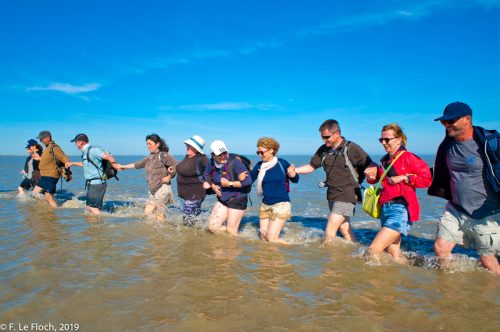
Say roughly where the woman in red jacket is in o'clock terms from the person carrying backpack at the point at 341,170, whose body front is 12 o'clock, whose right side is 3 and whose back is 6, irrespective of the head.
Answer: The woman in red jacket is roughly at 9 o'clock from the person carrying backpack.

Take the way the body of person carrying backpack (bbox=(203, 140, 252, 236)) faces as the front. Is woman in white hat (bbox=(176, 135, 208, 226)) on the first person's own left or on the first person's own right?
on the first person's own right

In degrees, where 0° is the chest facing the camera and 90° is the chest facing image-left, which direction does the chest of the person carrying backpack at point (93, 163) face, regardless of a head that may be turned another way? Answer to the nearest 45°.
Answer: approximately 90°

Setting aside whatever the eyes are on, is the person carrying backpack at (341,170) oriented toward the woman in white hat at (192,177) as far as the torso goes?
no

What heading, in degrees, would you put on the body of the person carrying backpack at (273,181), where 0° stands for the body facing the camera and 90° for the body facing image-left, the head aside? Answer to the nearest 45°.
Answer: approximately 45°

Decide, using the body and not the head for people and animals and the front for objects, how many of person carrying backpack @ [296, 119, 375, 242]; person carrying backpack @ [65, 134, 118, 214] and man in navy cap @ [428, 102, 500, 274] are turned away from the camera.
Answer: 0

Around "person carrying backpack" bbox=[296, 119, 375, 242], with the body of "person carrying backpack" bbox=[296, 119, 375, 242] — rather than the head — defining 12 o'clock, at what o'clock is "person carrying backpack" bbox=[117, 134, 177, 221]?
"person carrying backpack" bbox=[117, 134, 177, 221] is roughly at 2 o'clock from "person carrying backpack" bbox=[296, 119, 375, 242].

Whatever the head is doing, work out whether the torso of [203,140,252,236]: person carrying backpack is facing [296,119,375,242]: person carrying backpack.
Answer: no

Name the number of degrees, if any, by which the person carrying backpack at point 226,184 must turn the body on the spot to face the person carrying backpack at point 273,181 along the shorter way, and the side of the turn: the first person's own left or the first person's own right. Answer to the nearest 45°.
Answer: approximately 90° to the first person's own left

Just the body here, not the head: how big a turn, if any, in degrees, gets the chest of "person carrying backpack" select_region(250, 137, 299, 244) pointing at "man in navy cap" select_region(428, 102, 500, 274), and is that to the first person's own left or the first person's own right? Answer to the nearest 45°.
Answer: approximately 90° to the first person's own left

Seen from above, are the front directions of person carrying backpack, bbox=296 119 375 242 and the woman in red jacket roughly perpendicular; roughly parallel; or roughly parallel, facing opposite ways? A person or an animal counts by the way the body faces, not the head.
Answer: roughly parallel

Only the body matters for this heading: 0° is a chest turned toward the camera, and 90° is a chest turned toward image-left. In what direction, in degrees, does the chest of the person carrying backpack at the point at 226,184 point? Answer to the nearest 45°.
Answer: approximately 45°

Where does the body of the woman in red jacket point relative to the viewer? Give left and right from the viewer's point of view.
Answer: facing the viewer and to the left of the viewer

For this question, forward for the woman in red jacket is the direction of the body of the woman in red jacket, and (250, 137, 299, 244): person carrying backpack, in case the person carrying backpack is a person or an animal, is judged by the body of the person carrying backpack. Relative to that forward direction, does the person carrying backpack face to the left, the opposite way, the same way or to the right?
the same way

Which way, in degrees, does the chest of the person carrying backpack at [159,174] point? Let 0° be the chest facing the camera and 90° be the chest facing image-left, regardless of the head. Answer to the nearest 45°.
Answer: approximately 45°
